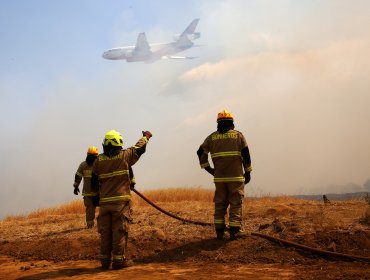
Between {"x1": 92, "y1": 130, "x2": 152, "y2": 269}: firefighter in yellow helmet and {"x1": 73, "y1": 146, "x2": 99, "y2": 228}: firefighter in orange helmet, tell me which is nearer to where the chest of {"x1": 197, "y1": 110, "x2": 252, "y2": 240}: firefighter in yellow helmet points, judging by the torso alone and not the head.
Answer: the firefighter in orange helmet

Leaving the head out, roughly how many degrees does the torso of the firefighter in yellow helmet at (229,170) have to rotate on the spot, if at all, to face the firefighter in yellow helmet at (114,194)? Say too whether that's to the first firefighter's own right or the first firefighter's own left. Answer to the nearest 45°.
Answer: approximately 135° to the first firefighter's own left

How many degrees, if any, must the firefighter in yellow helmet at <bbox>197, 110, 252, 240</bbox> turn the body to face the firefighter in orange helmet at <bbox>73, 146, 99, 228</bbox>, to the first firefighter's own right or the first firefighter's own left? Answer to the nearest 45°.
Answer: approximately 45° to the first firefighter's own left

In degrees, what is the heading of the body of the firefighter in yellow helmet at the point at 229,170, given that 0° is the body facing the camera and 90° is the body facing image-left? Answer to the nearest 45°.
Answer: approximately 180°

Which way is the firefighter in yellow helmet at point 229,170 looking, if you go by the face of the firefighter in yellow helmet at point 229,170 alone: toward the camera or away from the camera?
away from the camera
